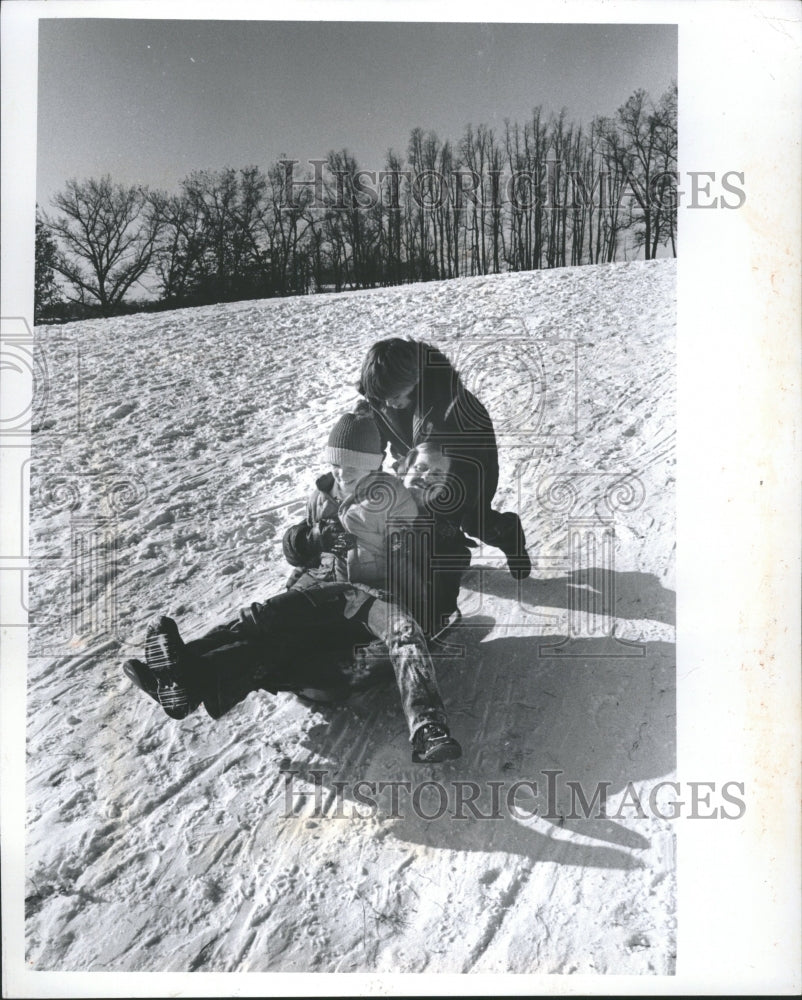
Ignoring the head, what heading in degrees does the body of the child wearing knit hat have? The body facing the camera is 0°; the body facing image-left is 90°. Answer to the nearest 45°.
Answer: approximately 45°
